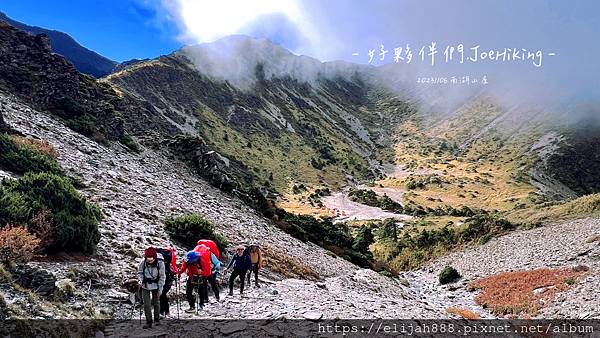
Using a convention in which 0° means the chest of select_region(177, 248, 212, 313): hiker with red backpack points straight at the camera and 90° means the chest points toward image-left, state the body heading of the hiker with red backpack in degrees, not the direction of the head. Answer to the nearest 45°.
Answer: approximately 45°

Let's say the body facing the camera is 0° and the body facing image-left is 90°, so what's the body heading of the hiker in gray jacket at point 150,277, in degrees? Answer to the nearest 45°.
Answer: approximately 0°

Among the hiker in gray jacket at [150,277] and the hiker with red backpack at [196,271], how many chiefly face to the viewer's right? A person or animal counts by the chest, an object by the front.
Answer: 0

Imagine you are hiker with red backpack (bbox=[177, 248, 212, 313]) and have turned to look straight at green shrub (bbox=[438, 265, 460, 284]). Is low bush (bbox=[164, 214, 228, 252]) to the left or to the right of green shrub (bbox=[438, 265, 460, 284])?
left

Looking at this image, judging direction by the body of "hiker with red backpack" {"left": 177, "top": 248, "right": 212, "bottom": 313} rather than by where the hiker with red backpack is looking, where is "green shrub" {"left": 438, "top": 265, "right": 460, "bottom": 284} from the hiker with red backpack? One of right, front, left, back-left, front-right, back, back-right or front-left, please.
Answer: back

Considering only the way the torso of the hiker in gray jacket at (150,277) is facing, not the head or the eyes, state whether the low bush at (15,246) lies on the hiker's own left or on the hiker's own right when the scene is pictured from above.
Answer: on the hiker's own right

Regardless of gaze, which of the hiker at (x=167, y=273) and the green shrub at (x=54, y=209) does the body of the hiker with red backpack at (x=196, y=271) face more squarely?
the hiker

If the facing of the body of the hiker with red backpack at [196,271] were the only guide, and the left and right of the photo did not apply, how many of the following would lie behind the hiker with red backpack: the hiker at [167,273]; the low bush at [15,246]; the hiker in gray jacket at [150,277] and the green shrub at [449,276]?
1

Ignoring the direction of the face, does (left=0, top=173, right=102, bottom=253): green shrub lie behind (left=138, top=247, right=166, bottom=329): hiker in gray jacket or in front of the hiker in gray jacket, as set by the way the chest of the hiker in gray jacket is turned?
behind

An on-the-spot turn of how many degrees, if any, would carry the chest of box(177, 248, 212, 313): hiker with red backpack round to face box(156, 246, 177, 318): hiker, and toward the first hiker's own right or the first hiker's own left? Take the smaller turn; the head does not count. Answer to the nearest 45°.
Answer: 0° — they already face them

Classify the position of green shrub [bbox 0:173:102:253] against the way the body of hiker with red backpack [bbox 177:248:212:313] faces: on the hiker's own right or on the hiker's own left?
on the hiker's own right
